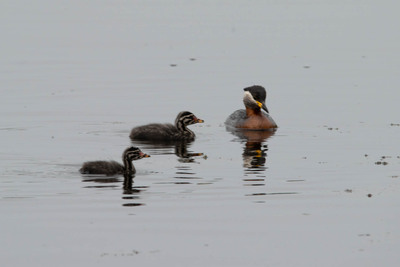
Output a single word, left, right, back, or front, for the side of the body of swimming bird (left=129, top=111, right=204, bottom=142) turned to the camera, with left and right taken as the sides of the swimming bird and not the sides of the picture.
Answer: right

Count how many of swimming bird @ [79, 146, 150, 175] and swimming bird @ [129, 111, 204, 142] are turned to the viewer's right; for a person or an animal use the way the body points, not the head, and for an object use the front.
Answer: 2

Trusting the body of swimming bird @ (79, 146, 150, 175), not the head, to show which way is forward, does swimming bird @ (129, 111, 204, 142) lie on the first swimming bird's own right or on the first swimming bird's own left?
on the first swimming bird's own left

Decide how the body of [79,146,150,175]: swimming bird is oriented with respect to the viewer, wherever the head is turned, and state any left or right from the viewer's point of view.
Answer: facing to the right of the viewer

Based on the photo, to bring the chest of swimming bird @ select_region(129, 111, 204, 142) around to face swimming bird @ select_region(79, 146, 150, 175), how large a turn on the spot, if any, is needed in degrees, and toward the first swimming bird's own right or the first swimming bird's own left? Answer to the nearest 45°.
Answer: approximately 90° to the first swimming bird's own right

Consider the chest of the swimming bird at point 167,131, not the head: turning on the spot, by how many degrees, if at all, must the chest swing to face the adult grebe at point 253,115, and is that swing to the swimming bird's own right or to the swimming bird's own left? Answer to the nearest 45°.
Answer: approximately 45° to the swimming bird's own left

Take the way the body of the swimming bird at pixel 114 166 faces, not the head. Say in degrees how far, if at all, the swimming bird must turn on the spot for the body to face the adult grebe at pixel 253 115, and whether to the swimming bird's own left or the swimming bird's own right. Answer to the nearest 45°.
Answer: approximately 45° to the swimming bird's own left
